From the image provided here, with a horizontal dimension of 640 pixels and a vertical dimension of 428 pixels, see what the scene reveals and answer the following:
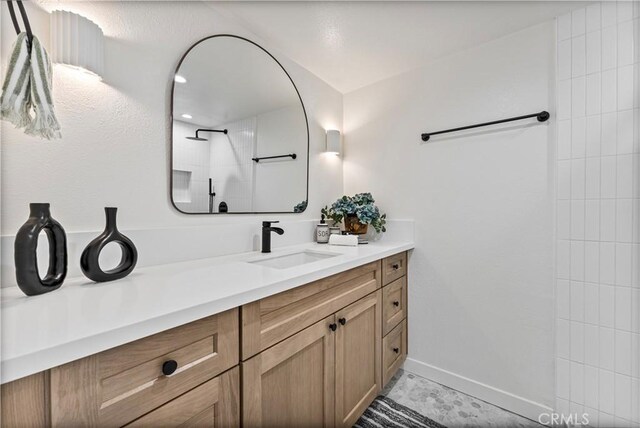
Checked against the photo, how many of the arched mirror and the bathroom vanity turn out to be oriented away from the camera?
0

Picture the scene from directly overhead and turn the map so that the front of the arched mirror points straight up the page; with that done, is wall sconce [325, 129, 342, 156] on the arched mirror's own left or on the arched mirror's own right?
on the arched mirror's own left

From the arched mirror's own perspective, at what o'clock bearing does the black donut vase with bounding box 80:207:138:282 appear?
The black donut vase is roughly at 3 o'clock from the arched mirror.

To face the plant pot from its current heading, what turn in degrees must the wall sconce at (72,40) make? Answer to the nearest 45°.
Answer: approximately 45° to its left

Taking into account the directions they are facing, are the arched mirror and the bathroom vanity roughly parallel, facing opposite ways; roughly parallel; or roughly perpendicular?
roughly parallel

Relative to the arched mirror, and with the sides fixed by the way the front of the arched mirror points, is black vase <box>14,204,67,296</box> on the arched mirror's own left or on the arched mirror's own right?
on the arched mirror's own right

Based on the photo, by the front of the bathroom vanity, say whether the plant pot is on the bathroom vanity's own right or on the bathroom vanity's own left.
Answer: on the bathroom vanity's own left

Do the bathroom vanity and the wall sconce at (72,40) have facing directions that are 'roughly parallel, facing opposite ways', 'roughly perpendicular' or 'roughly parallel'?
roughly parallel

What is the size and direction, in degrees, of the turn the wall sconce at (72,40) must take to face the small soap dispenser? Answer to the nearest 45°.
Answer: approximately 45° to its left

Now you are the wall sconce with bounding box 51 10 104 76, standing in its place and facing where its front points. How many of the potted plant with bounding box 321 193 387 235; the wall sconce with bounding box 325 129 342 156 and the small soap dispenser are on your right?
0

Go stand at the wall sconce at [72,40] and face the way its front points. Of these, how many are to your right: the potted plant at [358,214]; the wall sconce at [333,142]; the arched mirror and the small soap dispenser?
0

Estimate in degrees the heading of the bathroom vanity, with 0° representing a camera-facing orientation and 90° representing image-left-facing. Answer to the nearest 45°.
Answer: approximately 315°

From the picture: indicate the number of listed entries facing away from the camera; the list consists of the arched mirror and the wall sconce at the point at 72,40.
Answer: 0

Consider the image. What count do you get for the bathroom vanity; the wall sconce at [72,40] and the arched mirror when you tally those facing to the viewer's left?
0
